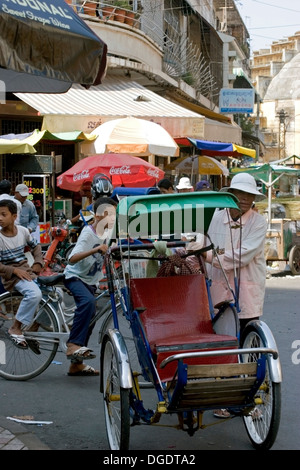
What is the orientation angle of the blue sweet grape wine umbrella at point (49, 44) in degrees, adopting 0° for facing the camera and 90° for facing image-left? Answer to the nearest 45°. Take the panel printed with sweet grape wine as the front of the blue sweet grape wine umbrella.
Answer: approximately 315°

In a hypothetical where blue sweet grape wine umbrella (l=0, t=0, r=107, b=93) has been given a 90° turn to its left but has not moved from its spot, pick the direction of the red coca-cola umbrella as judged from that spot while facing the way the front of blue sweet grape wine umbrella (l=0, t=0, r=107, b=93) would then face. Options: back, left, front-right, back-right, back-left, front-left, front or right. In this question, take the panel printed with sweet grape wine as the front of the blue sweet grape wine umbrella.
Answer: front-left

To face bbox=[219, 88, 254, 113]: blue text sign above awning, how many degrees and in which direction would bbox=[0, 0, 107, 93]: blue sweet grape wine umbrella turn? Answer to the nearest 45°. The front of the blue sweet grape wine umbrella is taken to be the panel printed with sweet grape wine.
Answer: approximately 135° to its left

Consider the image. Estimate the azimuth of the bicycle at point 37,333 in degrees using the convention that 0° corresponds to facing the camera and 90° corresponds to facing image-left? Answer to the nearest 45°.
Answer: approximately 270°

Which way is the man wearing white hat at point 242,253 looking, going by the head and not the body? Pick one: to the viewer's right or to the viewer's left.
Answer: to the viewer's left

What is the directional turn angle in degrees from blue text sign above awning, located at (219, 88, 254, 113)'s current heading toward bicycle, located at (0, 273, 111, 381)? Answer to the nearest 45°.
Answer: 0° — it already faces it

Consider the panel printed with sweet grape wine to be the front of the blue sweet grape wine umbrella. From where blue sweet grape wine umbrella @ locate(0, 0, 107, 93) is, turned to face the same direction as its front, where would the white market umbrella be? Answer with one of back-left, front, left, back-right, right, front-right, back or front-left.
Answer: back-left

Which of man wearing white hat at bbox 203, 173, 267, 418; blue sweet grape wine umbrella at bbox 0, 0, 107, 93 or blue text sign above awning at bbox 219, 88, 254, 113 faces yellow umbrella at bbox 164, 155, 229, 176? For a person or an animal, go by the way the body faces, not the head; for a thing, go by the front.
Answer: the blue text sign above awning
